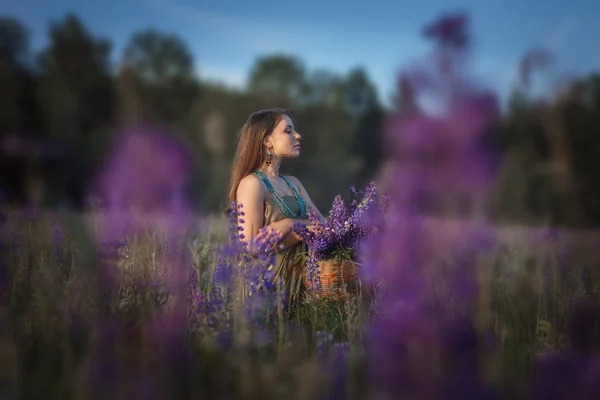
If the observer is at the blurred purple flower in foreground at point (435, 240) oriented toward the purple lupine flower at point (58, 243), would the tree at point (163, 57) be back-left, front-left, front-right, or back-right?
front-right

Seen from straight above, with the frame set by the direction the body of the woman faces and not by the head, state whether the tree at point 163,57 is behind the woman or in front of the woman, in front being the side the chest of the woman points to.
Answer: behind

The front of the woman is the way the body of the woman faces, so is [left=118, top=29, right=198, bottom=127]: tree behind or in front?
behind

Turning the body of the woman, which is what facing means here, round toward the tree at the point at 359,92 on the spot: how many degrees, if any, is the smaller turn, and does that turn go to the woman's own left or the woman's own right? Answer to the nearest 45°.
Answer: approximately 135° to the woman's own left

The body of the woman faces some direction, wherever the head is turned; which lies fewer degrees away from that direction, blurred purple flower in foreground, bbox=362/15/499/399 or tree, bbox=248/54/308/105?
the blurred purple flower in foreground

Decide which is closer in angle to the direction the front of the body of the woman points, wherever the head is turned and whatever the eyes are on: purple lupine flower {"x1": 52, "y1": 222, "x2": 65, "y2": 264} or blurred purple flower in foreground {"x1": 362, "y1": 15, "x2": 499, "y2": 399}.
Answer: the blurred purple flower in foreground

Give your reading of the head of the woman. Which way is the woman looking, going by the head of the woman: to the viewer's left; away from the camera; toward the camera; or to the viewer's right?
to the viewer's right

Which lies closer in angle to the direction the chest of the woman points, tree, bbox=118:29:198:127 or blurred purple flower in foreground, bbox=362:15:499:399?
the blurred purple flower in foreground

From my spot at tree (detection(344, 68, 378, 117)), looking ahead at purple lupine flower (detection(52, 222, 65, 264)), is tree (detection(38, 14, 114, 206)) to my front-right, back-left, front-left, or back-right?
front-right

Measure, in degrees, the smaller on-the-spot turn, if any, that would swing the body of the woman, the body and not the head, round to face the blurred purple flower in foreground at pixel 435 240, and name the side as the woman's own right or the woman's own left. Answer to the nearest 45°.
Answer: approximately 45° to the woman's own right

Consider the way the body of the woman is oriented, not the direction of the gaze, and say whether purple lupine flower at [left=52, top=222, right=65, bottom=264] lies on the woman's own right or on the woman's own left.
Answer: on the woman's own right

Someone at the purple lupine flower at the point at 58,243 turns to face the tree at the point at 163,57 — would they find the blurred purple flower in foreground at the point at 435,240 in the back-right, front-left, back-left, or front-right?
back-right

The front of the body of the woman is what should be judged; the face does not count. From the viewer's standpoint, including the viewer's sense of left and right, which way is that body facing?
facing the viewer and to the right of the viewer

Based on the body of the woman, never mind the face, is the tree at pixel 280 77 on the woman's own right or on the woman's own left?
on the woman's own left
